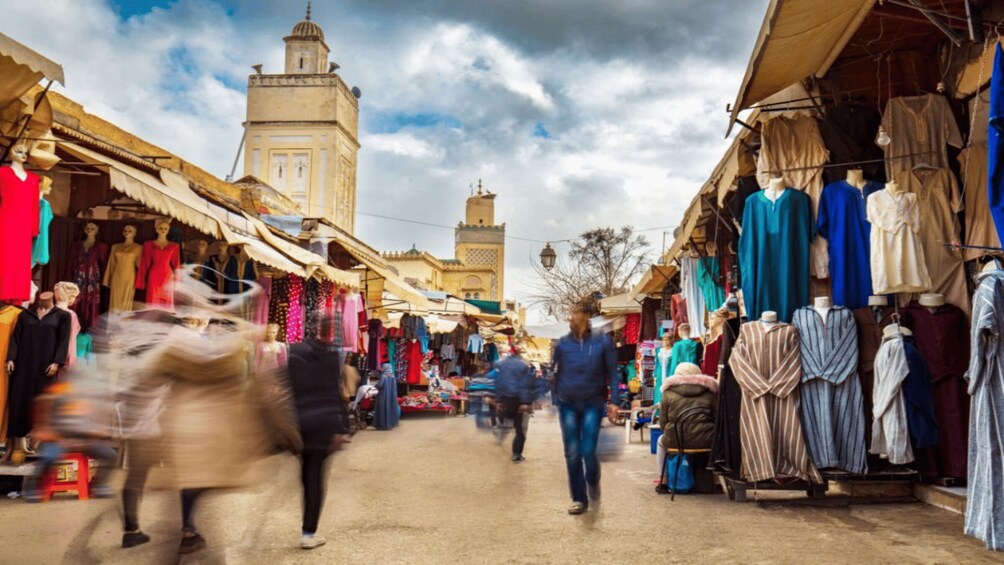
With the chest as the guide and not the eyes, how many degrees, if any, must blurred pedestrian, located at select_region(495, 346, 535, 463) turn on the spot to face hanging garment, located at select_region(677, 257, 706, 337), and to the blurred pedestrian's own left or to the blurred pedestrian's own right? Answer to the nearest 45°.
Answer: approximately 45° to the blurred pedestrian's own right

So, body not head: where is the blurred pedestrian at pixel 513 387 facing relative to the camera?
away from the camera

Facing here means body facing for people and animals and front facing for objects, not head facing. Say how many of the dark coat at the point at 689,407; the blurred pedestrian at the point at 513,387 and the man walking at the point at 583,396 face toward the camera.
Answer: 1

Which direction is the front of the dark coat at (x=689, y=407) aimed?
away from the camera

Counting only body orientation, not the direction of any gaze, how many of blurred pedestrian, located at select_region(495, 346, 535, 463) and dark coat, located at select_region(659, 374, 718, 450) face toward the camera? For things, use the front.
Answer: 0

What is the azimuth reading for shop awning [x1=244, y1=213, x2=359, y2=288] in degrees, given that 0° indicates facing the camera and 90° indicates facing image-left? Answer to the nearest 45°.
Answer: approximately 315°

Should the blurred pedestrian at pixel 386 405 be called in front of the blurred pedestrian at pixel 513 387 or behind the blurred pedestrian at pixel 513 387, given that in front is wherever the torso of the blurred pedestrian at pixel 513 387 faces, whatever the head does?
in front

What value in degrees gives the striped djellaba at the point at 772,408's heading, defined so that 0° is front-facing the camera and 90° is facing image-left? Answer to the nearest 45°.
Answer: approximately 0°

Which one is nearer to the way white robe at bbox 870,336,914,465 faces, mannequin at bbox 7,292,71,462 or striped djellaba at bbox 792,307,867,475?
the mannequin
